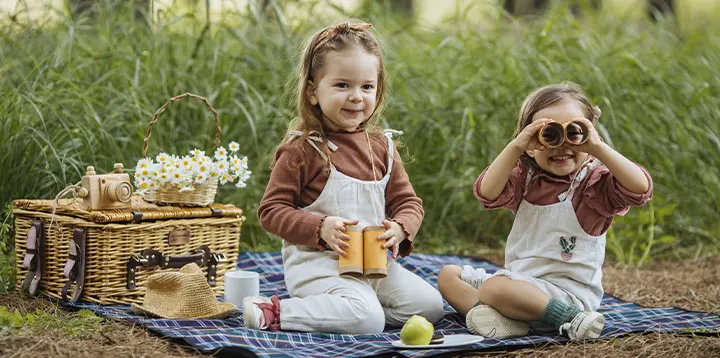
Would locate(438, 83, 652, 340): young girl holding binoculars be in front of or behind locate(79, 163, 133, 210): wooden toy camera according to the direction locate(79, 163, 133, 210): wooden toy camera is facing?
in front

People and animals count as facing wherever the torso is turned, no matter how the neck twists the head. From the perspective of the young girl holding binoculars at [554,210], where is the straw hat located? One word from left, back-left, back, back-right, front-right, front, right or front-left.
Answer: right

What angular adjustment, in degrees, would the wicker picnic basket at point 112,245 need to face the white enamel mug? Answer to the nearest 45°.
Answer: approximately 45° to its left

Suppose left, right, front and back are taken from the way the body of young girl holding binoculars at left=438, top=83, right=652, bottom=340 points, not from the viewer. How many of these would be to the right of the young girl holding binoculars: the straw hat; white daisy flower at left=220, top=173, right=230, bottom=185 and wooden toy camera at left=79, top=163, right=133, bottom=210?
3

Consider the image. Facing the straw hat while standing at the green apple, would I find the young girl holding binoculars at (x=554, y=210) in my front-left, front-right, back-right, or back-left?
back-right

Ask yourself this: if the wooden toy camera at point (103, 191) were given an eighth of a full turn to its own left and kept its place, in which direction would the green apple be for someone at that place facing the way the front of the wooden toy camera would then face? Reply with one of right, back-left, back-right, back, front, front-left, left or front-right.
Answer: front-right

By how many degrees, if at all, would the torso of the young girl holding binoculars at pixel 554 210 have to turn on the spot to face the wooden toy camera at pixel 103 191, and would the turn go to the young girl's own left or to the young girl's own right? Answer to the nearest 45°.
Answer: approximately 90° to the young girl's own right

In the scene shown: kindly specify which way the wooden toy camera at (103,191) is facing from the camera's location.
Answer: facing the viewer and to the right of the viewer

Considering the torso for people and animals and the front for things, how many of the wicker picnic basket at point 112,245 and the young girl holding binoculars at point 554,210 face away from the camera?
0
